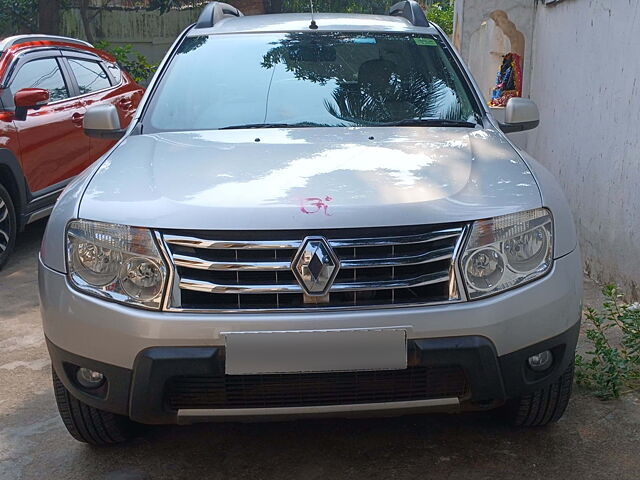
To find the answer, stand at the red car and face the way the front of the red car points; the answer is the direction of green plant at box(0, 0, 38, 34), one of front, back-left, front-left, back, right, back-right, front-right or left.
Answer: back-right

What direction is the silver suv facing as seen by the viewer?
toward the camera

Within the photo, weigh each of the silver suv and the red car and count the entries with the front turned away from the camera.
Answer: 0

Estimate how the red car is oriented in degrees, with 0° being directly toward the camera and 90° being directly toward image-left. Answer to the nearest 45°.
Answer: approximately 45°

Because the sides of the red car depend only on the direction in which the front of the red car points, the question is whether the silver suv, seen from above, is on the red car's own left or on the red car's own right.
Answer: on the red car's own left

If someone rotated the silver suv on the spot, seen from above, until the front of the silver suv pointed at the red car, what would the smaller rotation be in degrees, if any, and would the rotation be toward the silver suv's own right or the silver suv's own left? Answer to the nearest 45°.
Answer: approximately 135° to the silver suv's own right
